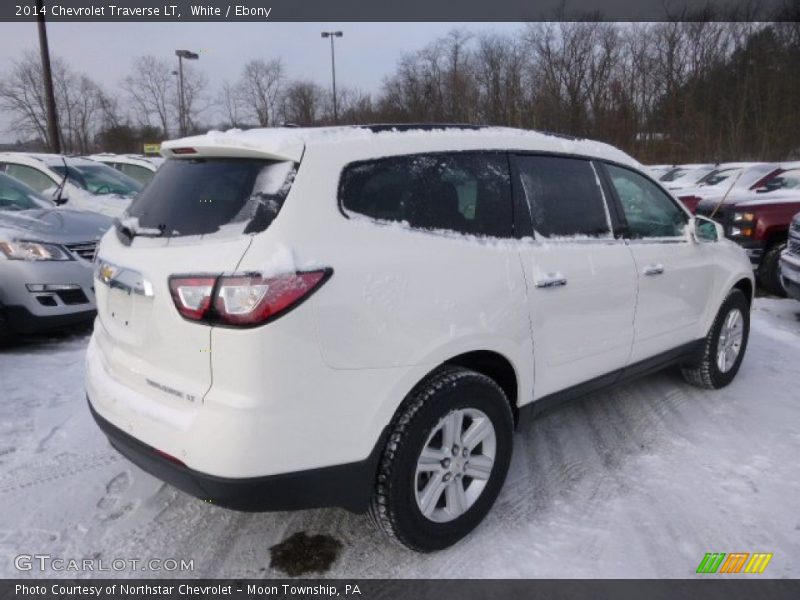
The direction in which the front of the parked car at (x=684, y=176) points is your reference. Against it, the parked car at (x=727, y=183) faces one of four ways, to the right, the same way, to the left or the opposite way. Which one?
the same way

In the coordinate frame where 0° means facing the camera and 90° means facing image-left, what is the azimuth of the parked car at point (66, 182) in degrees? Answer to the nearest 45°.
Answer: approximately 315°

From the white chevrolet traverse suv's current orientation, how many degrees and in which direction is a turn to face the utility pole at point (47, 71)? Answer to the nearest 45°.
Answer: approximately 90° to its left

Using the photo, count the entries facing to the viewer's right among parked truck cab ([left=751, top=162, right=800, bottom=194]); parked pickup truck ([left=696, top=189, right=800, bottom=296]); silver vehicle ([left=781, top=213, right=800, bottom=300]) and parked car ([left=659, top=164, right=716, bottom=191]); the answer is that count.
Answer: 0

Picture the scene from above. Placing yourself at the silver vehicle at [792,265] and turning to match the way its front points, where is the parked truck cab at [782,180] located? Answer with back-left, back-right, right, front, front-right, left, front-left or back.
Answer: back-right

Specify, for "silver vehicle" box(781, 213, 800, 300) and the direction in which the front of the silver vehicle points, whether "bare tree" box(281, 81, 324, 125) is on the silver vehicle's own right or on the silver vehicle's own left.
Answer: on the silver vehicle's own right

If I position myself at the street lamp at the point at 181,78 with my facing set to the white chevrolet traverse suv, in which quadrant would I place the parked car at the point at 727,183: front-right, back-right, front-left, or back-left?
front-left

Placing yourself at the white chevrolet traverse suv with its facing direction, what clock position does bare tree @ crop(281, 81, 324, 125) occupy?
The bare tree is roughly at 10 o'clock from the white chevrolet traverse suv.

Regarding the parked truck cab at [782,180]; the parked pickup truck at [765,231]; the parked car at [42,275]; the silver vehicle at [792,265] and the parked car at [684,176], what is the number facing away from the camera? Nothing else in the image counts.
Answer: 0

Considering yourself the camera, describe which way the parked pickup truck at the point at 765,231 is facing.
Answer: facing the viewer and to the left of the viewer

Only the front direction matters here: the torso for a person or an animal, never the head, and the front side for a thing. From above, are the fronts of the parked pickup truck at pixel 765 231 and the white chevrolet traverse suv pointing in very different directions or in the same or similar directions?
very different directions

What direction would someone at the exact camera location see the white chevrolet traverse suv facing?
facing away from the viewer and to the right of the viewer

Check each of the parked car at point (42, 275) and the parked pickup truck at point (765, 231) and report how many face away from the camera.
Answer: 0

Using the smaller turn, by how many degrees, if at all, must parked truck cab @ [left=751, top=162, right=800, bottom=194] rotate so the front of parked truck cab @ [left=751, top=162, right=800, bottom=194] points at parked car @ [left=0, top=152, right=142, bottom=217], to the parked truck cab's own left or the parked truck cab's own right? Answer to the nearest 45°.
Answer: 0° — it already faces it
